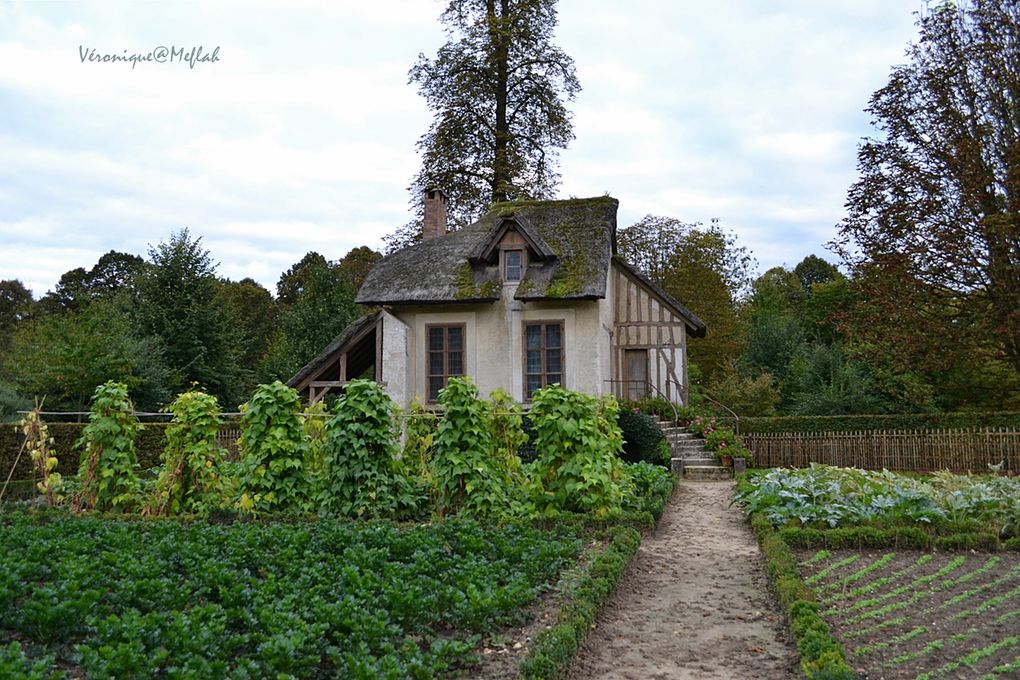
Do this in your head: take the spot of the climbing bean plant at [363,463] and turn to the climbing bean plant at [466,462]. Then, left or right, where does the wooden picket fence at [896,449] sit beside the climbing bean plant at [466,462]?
left

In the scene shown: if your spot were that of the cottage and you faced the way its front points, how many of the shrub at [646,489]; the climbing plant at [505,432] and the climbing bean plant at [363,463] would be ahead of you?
3

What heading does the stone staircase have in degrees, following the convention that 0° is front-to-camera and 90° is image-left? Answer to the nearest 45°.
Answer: approximately 0°

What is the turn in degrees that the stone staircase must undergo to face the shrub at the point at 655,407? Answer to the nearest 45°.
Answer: approximately 135° to its right

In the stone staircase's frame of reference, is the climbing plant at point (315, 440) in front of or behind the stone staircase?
in front

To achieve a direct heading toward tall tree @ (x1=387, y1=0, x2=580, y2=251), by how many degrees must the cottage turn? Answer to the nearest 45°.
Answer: approximately 180°

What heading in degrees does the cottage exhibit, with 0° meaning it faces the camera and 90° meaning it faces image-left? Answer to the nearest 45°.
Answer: approximately 0°

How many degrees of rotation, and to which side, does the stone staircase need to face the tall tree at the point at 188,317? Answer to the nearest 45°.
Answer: approximately 90° to its right

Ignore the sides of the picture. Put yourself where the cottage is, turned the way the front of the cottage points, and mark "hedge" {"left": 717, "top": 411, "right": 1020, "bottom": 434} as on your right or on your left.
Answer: on your left

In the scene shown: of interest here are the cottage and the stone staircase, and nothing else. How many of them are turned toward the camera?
2

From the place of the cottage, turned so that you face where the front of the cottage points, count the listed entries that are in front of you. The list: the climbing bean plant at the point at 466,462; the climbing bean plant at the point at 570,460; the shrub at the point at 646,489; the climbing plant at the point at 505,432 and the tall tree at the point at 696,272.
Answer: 4

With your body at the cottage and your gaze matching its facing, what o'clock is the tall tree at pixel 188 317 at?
The tall tree is roughly at 4 o'clock from the cottage.

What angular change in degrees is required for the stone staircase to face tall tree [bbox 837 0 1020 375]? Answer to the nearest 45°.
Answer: approximately 90° to its left
